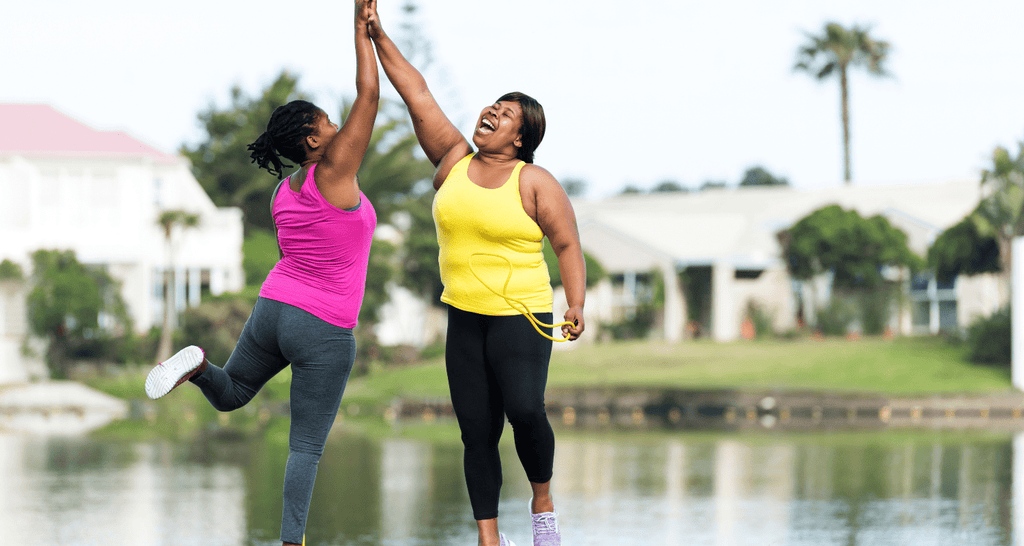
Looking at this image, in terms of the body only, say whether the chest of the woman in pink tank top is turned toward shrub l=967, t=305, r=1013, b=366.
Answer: yes

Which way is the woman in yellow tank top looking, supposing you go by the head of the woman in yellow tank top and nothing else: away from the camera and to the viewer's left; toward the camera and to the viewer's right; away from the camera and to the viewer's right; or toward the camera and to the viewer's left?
toward the camera and to the viewer's left

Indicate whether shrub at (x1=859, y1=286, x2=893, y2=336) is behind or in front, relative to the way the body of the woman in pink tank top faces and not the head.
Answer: in front

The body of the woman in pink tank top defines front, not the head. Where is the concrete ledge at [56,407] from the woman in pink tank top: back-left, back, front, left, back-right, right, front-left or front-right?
front-left

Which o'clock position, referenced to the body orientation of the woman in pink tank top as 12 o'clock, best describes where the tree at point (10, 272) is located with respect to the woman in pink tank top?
The tree is roughly at 10 o'clock from the woman in pink tank top.

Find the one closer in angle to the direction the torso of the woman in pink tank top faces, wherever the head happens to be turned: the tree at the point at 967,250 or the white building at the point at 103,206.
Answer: the tree

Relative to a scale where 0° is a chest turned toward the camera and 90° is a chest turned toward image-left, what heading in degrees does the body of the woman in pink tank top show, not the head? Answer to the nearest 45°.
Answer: approximately 225°

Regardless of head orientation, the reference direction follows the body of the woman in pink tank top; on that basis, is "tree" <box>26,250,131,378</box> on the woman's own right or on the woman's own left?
on the woman's own left

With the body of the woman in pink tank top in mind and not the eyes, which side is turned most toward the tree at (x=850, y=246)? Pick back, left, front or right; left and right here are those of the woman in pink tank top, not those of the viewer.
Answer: front

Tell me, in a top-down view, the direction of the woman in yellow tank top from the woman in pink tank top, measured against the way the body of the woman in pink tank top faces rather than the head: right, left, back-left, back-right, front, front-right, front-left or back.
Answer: front-right

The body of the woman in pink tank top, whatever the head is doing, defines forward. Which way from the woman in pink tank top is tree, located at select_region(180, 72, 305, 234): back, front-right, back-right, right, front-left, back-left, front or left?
front-left

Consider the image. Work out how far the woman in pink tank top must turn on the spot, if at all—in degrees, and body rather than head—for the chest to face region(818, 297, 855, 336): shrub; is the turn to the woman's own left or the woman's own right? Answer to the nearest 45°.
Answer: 0° — they already face it

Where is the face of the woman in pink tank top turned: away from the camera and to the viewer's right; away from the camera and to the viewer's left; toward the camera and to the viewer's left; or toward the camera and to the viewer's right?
away from the camera and to the viewer's right

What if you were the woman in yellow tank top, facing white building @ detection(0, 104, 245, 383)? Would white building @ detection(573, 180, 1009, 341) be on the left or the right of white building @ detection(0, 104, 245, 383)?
right

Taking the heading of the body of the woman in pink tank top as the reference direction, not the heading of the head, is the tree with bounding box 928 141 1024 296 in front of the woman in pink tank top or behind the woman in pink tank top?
in front
